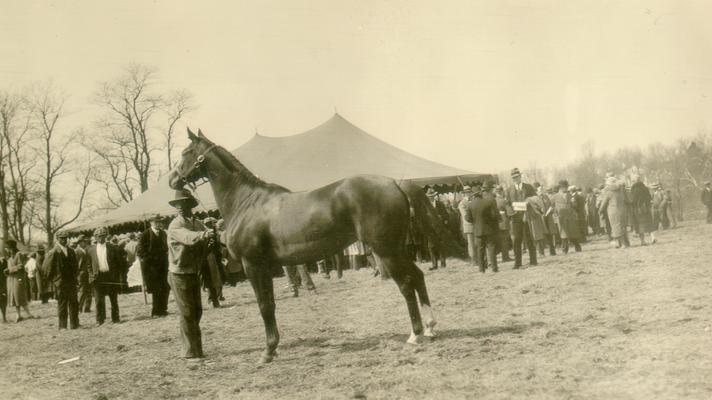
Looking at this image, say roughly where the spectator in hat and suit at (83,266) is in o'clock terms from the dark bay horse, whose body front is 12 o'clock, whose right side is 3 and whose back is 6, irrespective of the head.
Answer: The spectator in hat and suit is roughly at 2 o'clock from the dark bay horse.

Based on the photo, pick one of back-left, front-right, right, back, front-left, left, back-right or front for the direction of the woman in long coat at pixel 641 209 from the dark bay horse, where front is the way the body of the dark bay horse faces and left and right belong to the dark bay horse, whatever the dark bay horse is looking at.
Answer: back-right

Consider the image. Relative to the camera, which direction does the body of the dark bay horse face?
to the viewer's left

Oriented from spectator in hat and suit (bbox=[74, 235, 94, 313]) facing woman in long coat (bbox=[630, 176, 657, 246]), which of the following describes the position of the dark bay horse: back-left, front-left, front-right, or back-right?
front-right

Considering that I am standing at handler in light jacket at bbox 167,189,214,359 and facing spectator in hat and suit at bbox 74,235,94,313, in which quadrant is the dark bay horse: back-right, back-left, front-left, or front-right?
back-right

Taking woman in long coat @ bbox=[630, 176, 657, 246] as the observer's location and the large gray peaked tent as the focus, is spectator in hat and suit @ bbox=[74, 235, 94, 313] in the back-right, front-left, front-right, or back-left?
front-left

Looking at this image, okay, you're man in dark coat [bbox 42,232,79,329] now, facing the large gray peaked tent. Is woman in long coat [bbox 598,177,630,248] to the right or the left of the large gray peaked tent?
right

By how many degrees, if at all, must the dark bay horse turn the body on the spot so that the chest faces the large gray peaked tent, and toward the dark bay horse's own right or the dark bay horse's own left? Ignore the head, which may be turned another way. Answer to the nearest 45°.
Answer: approximately 90° to the dark bay horse's own right

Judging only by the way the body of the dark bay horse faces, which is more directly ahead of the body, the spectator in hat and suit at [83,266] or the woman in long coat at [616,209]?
the spectator in hat and suit
